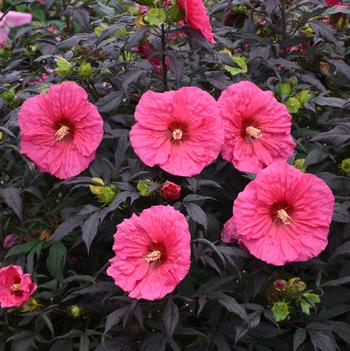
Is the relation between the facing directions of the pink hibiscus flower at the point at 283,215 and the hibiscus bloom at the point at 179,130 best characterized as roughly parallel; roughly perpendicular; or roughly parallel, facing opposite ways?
roughly parallel

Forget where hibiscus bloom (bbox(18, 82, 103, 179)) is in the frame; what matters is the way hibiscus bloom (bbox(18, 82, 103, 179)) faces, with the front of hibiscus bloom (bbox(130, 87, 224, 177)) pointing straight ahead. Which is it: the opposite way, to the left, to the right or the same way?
the same way

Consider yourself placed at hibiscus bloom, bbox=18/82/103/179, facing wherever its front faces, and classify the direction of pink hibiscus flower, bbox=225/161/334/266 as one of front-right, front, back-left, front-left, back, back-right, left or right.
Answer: front-left

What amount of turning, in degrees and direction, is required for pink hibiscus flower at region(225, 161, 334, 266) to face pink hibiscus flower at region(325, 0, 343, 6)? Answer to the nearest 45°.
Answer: approximately 180°

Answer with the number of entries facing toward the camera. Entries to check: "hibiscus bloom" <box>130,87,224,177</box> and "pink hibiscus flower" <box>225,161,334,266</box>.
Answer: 2

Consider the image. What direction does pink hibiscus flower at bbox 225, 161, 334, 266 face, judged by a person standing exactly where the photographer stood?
facing the viewer

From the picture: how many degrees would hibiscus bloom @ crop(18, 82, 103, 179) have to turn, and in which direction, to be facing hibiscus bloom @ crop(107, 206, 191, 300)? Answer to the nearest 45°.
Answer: approximately 90° to its left

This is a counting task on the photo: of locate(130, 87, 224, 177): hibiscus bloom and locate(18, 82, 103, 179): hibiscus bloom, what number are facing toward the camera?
2

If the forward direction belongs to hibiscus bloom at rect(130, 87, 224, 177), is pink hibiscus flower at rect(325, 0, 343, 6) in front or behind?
behind

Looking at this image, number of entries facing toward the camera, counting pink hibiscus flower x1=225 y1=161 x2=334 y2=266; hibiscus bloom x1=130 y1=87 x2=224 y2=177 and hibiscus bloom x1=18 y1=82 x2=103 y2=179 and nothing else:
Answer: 3

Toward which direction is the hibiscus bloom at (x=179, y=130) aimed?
toward the camera

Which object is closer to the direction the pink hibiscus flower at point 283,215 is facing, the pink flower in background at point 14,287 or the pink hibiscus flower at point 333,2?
the pink flower in background
